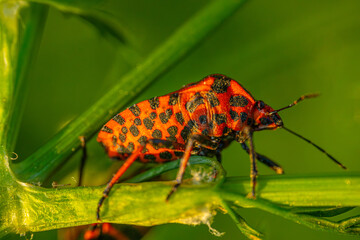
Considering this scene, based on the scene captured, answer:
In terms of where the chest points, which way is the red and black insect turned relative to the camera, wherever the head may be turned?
to the viewer's right

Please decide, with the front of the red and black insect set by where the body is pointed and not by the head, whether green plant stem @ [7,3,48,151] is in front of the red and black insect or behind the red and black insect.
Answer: behind

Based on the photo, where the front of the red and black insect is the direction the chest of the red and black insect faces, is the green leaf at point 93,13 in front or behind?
behind

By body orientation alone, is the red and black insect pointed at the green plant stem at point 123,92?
no
